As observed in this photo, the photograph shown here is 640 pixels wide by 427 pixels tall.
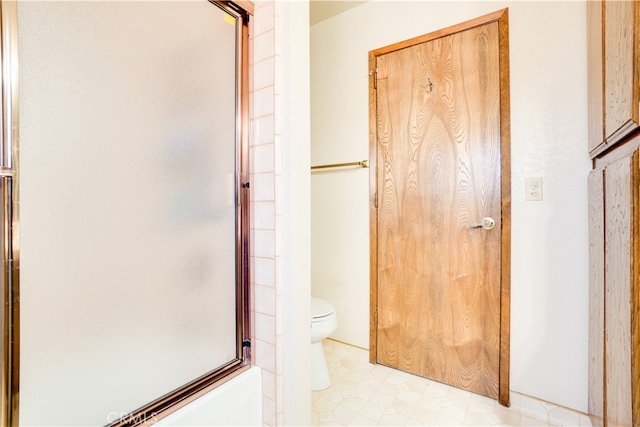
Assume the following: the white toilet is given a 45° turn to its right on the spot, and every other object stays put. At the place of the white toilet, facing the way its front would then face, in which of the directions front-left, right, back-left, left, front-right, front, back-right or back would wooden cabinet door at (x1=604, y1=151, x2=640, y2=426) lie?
front-left

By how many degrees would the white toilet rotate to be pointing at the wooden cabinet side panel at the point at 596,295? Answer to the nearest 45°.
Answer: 0° — it already faces it

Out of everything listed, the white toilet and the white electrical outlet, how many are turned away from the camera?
0

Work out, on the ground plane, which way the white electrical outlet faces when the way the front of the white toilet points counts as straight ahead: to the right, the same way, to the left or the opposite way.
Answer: to the right

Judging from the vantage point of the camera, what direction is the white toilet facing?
facing the viewer and to the right of the viewer

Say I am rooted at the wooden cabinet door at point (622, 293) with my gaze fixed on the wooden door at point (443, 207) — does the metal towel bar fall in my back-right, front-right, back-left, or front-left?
front-left

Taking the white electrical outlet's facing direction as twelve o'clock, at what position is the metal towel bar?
The metal towel bar is roughly at 3 o'clock from the white electrical outlet.

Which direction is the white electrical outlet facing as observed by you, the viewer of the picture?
facing the viewer

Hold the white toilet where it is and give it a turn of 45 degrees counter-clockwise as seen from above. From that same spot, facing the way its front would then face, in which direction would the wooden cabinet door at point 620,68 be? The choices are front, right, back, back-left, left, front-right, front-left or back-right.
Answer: front-right

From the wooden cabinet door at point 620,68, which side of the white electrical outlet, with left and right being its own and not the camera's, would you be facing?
front
